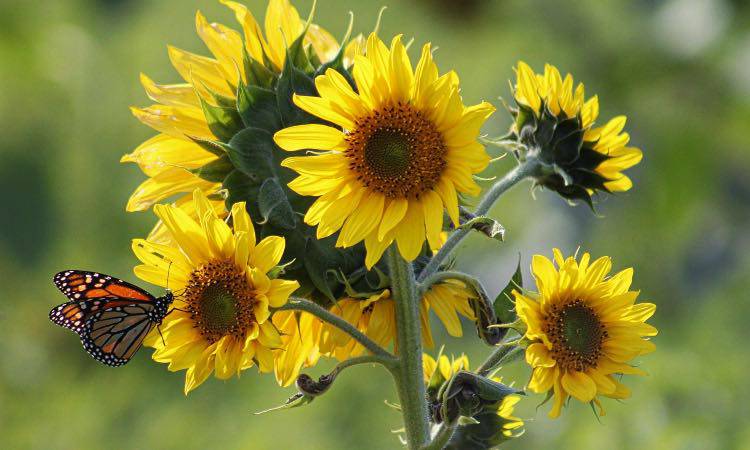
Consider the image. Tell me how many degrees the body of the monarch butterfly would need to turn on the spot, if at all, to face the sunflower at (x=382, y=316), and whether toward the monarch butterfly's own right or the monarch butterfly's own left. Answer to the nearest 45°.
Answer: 0° — it already faces it

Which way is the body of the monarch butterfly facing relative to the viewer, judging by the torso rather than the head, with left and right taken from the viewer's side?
facing to the right of the viewer

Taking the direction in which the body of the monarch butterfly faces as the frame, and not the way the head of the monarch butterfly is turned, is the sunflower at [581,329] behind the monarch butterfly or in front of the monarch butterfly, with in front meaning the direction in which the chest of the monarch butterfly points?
in front

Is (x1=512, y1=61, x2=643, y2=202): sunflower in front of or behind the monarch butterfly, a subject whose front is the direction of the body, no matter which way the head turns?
in front
